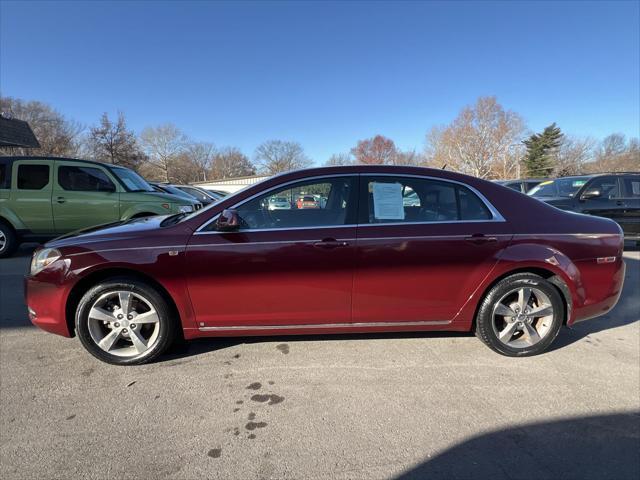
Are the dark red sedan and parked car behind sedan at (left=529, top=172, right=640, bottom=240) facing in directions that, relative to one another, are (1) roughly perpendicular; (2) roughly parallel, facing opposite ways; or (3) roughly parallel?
roughly parallel

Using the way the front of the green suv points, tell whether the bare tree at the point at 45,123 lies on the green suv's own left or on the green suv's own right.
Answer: on the green suv's own left

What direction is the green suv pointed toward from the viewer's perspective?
to the viewer's right

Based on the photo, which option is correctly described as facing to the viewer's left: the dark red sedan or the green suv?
the dark red sedan

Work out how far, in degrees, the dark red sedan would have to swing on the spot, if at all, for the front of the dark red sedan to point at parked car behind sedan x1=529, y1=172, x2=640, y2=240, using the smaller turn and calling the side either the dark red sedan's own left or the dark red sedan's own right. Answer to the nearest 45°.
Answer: approximately 135° to the dark red sedan's own right

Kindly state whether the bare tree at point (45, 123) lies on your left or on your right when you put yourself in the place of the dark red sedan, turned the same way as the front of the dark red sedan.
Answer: on your right

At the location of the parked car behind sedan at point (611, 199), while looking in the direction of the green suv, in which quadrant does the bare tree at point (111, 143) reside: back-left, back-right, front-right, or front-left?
front-right

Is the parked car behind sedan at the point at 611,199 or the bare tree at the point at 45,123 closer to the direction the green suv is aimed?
the parked car behind sedan

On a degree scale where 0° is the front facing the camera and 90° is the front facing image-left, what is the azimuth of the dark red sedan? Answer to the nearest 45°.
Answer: approximately 90°

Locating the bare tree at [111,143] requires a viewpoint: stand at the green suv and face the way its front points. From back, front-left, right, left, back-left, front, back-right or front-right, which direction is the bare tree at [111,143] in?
left

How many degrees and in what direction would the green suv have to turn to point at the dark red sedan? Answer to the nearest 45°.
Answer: approximately 90° to its right

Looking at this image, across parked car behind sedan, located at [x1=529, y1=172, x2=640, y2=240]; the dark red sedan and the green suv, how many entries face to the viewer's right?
1

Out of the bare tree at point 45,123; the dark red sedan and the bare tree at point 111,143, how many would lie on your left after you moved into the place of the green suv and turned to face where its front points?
2

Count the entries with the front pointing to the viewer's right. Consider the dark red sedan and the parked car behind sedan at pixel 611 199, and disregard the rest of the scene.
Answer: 0

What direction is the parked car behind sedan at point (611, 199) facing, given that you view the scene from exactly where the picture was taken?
facing the viewer and to the left of the viewer

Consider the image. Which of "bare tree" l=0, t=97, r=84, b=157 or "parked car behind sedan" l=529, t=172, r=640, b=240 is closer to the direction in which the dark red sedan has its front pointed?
the bare tree
